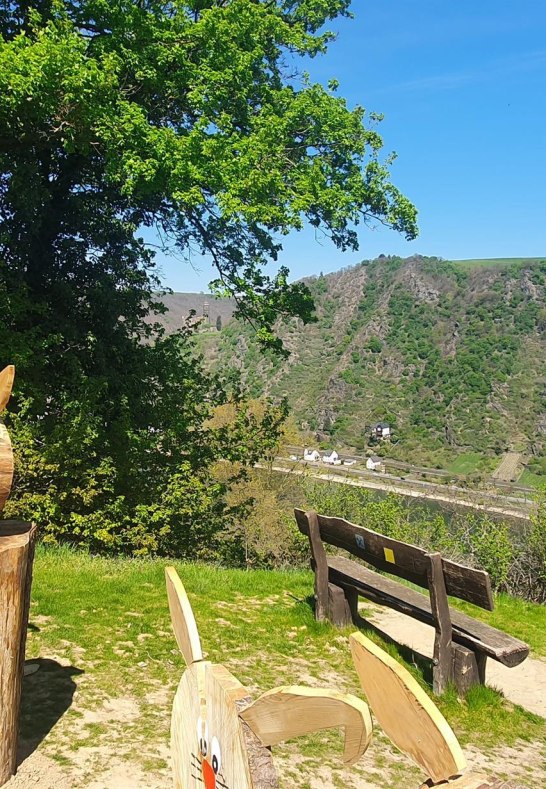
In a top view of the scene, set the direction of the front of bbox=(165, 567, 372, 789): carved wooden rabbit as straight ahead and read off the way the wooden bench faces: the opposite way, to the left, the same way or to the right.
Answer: the opposite way

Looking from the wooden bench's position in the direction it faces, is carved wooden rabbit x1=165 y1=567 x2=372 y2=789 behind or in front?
behind

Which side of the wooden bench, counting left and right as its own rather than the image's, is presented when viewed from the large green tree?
left

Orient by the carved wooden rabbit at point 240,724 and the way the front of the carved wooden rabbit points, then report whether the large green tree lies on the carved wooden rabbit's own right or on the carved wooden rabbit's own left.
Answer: on the carved wooden rabbit's own right

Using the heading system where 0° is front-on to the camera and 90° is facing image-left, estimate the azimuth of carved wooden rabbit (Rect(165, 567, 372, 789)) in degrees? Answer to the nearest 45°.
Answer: approximately 45°

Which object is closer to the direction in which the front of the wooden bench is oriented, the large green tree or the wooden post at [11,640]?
the large green tree

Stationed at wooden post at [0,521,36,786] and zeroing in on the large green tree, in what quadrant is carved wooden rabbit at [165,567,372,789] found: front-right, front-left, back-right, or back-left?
back-right

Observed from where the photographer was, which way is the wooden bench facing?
facing away from the viewer and to the right of the viewer

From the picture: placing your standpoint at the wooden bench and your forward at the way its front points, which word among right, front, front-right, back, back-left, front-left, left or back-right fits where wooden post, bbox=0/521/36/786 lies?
back

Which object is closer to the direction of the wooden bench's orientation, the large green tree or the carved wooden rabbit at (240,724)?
the large green tree

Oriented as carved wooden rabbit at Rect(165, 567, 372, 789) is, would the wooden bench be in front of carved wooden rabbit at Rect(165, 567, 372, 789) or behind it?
behind
